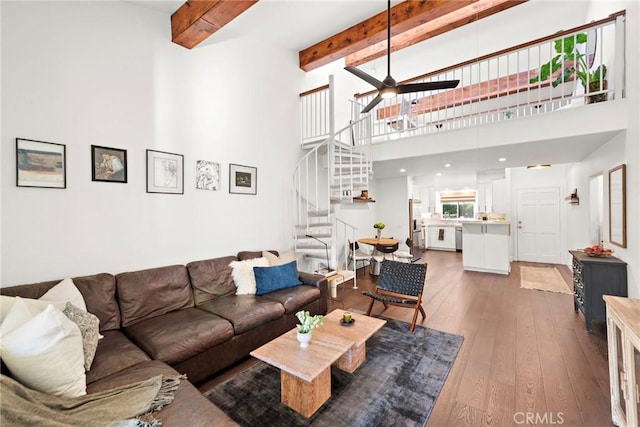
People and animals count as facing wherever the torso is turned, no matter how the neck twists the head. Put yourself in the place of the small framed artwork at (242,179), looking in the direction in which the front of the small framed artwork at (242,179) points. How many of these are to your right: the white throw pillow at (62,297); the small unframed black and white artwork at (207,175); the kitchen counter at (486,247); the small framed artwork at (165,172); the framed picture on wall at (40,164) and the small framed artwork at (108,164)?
5

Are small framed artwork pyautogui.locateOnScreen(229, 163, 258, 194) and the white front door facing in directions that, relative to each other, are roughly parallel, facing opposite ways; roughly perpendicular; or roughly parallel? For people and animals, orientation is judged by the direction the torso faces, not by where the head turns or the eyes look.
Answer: roughly perpendicular

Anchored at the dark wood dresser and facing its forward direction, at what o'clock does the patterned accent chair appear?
The patterned accent chair is roughly at 11 o'clock from the dark wood dresser.

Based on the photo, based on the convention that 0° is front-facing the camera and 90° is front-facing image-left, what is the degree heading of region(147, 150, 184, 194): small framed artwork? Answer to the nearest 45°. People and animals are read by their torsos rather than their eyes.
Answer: approximately 315°

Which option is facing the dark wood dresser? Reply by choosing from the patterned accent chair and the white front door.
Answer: the white front door

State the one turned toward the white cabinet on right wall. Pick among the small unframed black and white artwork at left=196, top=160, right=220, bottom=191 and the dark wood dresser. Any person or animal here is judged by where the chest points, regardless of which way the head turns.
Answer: the small unframed black and white artwork

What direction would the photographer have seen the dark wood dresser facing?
facing to the left of the viewer

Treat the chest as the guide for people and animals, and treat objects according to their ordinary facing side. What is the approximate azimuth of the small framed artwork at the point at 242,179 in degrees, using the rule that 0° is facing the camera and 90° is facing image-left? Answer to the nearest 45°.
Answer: approximately 315°
